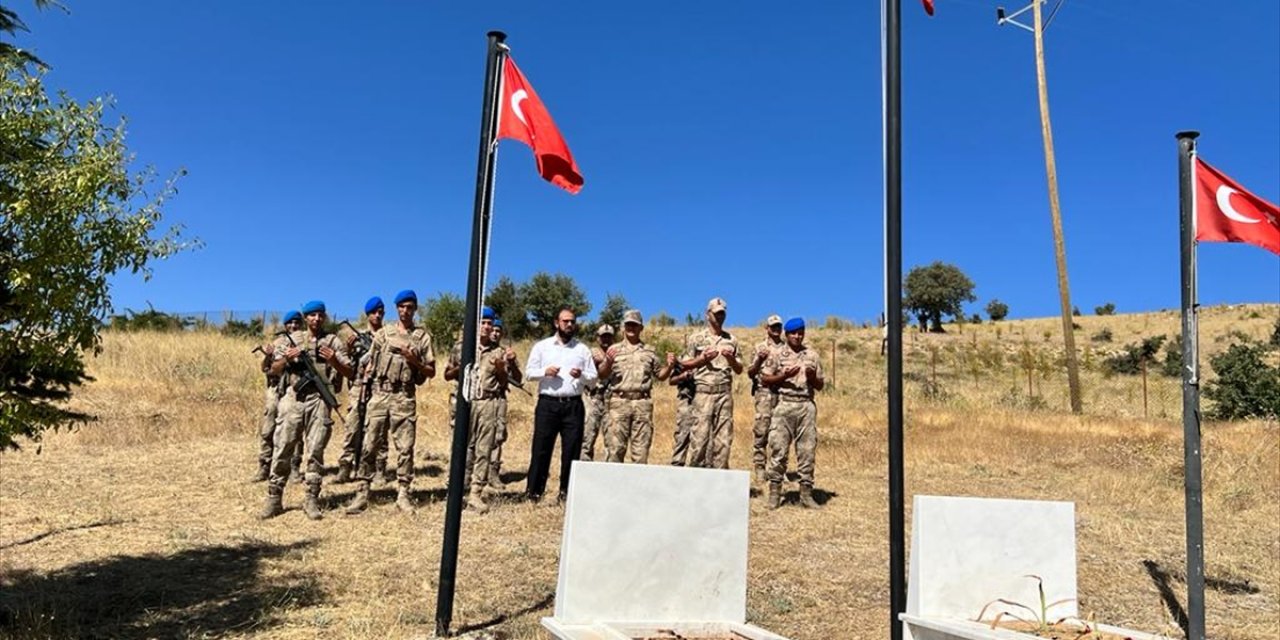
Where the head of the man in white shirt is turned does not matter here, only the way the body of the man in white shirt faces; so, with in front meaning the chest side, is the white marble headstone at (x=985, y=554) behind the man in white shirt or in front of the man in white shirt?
in front

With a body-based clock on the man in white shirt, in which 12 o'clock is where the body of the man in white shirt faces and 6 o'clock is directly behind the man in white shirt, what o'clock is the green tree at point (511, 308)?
The green tree is roughly at 6 o'clock from the man in white shirt.

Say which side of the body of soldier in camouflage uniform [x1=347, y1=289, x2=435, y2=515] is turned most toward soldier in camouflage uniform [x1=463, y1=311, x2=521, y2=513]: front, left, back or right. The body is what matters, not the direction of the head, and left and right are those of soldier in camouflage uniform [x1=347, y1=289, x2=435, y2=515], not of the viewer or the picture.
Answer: left

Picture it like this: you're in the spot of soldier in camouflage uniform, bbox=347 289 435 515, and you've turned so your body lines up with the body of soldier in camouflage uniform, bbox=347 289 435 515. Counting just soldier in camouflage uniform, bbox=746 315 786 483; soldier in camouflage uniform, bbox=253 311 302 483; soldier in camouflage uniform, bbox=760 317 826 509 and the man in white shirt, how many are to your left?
3

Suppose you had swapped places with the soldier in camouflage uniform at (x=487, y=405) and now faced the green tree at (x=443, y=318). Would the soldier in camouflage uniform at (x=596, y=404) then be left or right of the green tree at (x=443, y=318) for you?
right

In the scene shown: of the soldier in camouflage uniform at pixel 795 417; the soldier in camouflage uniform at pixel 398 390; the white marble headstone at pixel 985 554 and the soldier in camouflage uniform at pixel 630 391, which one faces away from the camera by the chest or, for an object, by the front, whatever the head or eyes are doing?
the white marble headstone

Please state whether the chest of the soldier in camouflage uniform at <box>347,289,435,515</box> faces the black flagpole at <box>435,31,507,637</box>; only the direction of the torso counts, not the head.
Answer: yes

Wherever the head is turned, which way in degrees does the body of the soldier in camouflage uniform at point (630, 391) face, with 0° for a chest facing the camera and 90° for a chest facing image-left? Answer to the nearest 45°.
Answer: approximately 0°

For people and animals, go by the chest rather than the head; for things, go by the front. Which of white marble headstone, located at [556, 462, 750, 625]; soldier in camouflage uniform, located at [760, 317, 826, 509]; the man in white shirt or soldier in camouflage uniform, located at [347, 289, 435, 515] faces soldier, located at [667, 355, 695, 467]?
the white marble headstone

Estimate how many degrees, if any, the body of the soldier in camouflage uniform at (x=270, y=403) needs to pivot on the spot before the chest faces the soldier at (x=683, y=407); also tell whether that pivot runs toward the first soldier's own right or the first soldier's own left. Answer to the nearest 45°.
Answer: approximately 90° to the first soldier's own left

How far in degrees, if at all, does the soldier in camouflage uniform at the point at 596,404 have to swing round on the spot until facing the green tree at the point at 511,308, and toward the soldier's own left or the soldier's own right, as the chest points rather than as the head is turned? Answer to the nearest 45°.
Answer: approximately 180°

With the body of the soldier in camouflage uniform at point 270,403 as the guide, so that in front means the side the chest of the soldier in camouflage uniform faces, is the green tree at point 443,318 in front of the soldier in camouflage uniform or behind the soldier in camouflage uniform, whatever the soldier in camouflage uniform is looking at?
behind
